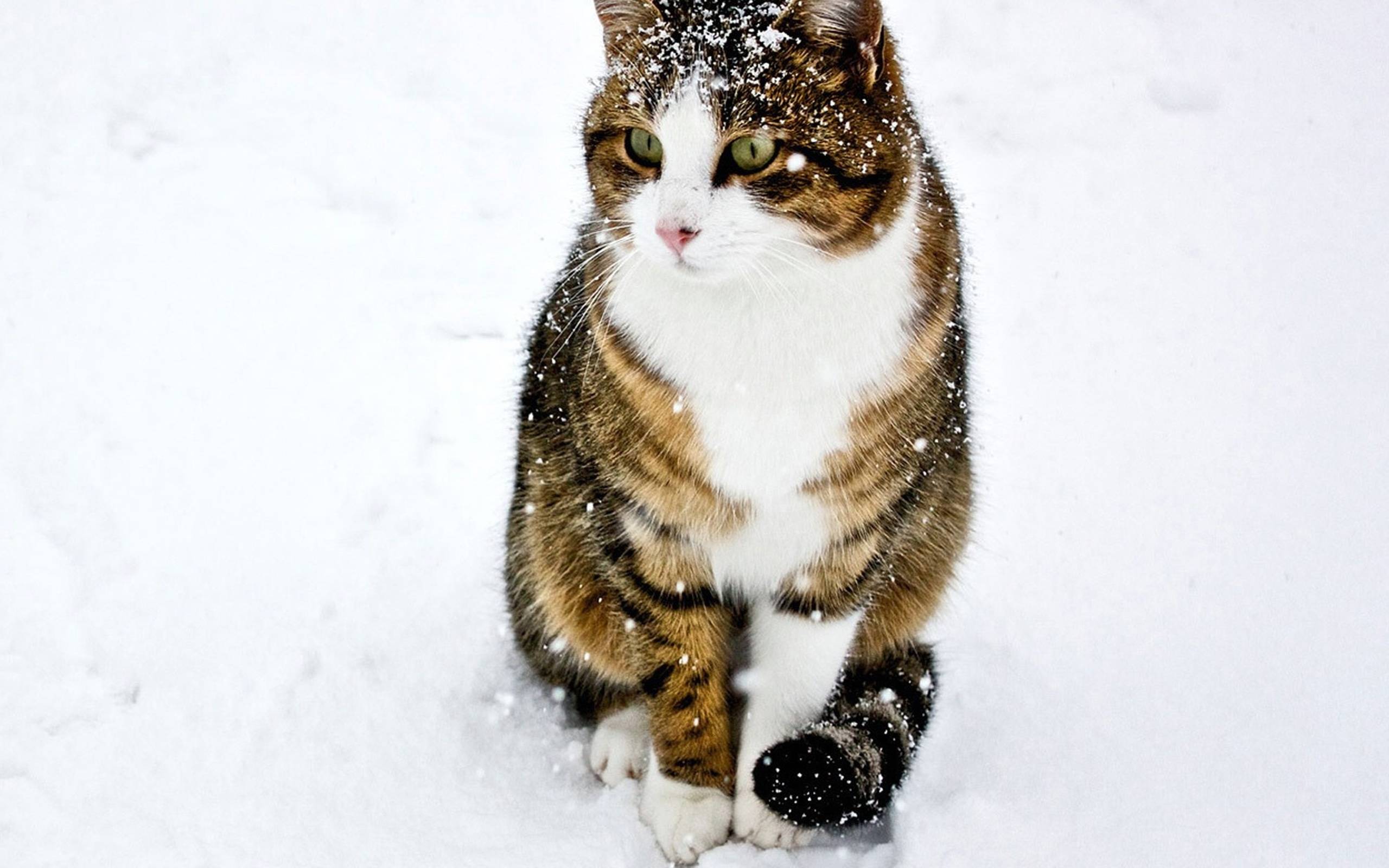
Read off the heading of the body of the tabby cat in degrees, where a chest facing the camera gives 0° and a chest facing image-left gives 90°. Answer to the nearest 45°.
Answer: approximately 0°
